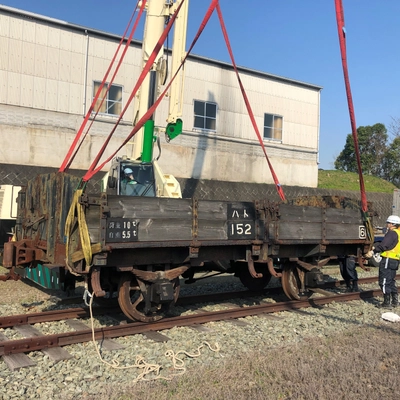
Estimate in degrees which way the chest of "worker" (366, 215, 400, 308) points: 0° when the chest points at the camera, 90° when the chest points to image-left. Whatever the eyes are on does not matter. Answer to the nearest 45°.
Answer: approximately 90°

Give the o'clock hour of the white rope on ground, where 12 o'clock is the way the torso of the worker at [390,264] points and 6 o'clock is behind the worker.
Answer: The white rope on ground is roughly at 10 o'clock from the worker.

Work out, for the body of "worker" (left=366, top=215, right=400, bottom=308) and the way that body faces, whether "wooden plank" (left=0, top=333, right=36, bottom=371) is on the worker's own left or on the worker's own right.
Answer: on the worker's own left

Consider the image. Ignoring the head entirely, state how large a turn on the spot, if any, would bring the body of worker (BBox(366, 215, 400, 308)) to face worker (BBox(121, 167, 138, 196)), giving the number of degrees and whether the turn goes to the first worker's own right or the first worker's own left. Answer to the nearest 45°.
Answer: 0° — they already face them
